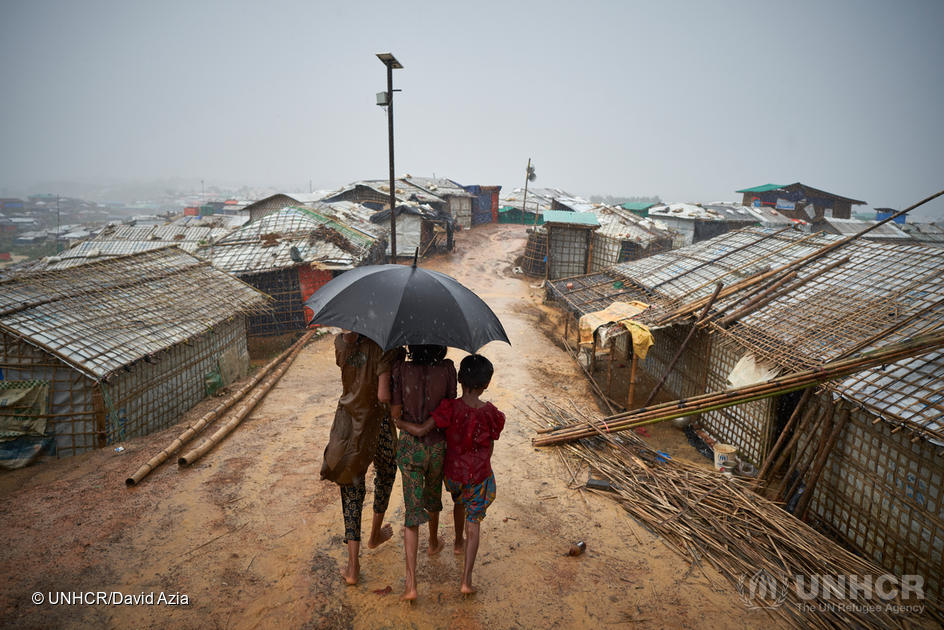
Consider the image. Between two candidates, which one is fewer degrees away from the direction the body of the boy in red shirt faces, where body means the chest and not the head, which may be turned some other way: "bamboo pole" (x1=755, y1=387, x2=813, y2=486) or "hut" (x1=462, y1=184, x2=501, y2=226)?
the hut

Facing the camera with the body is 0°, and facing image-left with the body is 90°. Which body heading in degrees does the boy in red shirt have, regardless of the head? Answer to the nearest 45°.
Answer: approximately 180°

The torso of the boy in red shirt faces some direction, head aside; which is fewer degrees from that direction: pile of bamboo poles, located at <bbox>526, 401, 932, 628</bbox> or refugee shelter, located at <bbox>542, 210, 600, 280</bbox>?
the refugee shelter

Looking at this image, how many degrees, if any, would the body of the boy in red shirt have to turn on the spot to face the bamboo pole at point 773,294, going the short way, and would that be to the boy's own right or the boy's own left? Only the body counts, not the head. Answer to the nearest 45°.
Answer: approximately 45° to the boy's own right

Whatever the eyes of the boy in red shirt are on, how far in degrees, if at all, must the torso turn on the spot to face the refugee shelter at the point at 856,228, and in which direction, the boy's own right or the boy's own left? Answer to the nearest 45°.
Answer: approximately 45° to the boy's own right

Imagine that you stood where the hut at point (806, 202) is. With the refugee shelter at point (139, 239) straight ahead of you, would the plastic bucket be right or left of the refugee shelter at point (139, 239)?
left

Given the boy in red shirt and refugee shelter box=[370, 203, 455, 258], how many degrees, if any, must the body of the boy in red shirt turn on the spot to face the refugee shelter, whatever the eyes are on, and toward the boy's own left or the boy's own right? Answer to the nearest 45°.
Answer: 0° — they already face it

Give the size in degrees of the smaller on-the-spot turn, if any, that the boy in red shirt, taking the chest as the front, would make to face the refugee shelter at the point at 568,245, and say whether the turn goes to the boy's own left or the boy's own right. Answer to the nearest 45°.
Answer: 0° — they already face it

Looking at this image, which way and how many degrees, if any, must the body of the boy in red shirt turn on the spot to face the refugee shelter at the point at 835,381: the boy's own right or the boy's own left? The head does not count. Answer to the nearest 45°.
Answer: approximately 45° to the boy's own right

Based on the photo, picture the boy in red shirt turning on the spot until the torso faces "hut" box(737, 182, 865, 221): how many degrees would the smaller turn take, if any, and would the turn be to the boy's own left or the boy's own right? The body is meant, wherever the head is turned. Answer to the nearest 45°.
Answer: approximately 45° to the boy's own right
